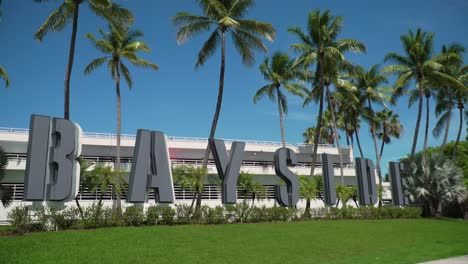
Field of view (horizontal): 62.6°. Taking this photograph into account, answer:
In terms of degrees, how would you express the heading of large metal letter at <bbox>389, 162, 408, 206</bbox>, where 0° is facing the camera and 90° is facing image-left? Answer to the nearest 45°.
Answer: approximately 315°

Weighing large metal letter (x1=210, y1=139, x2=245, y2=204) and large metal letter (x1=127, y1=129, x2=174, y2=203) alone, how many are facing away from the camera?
0

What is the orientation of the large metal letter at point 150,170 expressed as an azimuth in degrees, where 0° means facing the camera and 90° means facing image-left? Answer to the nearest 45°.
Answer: approximately 315°

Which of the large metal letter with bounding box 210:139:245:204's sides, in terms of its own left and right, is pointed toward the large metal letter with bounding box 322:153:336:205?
left

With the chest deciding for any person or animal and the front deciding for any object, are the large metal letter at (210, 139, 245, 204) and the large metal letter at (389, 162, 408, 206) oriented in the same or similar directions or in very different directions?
same or similar directions

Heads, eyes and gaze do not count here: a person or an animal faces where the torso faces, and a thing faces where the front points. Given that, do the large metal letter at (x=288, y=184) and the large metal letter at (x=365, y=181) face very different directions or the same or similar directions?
same or similar directions

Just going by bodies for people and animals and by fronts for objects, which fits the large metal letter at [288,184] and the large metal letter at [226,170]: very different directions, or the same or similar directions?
same or similar directions

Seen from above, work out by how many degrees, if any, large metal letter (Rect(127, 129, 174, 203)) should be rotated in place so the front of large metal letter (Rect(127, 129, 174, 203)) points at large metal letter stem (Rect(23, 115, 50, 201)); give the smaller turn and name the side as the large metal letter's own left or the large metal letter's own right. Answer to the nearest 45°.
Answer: approximately 90° to the large metal letter's own right

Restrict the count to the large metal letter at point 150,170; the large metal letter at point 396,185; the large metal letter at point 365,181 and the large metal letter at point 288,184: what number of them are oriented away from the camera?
0

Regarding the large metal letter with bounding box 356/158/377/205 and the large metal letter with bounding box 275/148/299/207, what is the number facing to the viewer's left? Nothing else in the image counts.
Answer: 0

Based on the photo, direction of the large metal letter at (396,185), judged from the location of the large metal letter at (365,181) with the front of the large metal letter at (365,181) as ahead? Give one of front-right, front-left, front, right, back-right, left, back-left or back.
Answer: left

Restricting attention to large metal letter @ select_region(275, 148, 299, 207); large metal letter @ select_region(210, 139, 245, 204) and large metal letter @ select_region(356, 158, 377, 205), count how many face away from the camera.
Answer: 0

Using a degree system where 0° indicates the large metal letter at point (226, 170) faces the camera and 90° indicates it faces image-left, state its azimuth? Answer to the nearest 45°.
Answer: approximately 315°

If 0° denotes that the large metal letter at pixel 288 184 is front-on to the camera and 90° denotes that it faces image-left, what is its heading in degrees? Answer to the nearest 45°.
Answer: approximately 315°

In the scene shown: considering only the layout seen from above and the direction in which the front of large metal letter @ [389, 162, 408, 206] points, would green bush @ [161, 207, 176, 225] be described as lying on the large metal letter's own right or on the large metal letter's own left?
on the large metal letter's own right

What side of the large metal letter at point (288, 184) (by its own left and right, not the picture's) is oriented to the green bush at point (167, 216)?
right

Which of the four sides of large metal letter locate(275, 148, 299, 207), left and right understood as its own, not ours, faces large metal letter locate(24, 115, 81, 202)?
right
